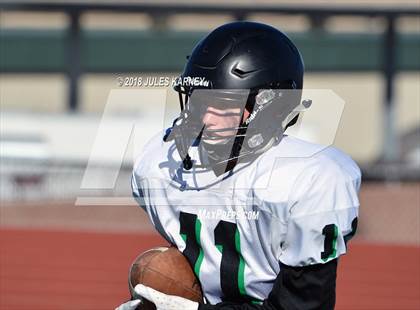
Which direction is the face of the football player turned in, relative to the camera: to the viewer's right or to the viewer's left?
to the viewer's left

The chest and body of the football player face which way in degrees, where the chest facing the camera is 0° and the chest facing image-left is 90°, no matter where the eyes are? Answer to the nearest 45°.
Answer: approximately 45°
